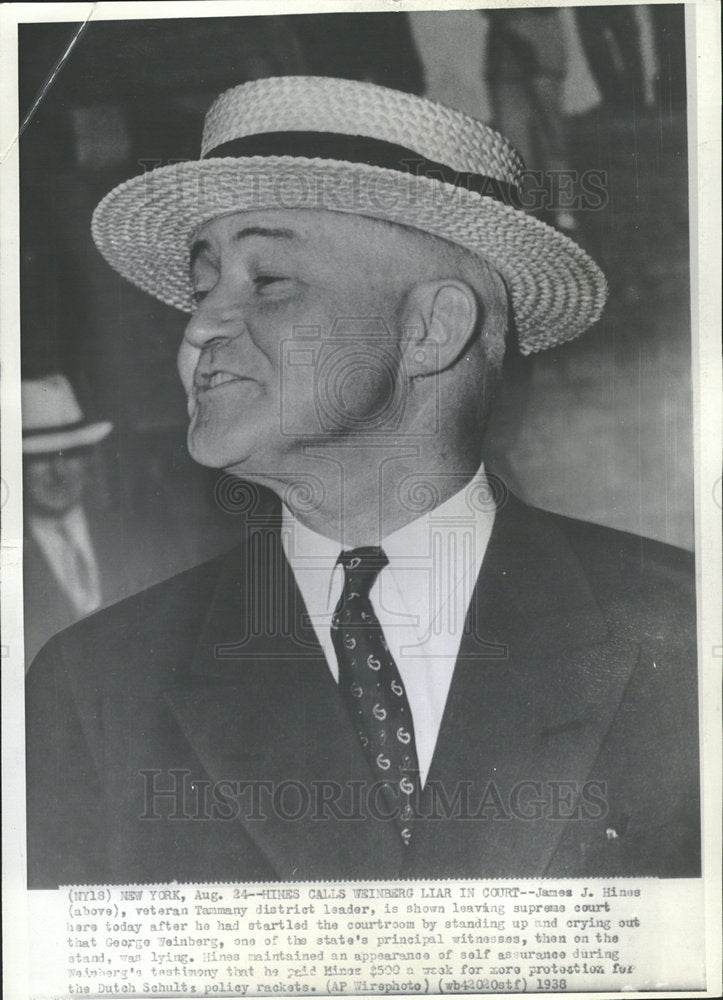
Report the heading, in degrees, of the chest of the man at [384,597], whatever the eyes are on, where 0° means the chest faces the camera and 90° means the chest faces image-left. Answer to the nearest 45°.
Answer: approximately 0°

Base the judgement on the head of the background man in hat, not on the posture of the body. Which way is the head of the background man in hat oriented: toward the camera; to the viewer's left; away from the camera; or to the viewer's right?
toward the camera

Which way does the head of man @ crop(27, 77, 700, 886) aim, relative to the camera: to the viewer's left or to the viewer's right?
to the viewer's left
